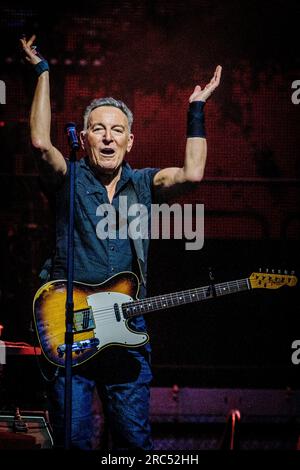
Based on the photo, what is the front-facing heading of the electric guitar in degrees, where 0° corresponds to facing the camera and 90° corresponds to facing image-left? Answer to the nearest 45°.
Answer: approximately 0°
